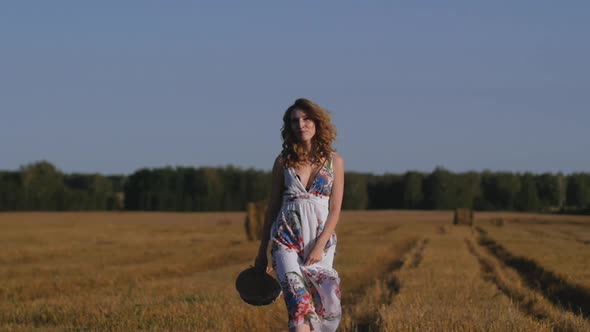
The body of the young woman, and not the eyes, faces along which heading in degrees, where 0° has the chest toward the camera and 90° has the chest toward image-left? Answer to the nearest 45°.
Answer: approximately 0°

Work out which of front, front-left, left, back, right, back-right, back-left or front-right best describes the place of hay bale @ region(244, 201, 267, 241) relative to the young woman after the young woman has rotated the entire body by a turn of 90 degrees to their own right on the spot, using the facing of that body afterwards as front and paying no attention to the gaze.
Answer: right
